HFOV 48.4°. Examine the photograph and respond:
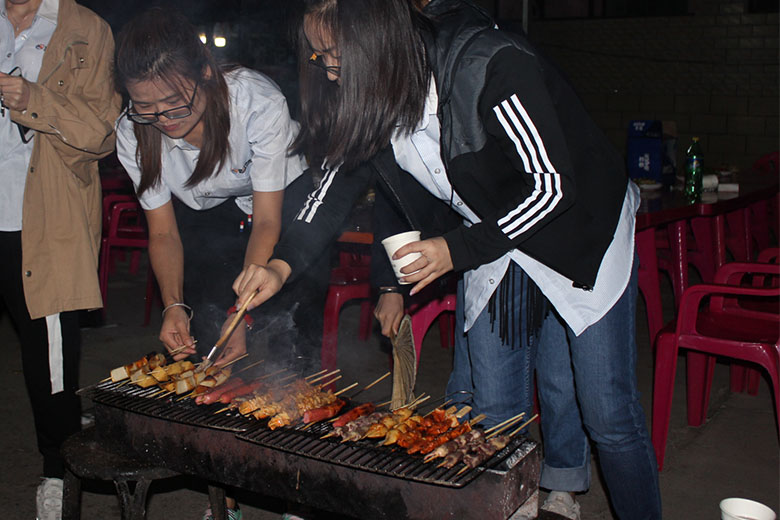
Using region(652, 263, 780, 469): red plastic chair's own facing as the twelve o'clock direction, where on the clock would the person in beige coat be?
The person in beige coat is roughly at 11 o'clock from the red plastic chair.

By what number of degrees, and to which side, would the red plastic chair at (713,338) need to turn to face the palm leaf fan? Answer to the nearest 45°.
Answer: approximately 45° to its left

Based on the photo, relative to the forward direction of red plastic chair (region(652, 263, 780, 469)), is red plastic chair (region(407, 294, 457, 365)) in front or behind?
in front

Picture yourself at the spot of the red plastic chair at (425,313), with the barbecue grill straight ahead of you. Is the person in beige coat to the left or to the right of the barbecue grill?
right

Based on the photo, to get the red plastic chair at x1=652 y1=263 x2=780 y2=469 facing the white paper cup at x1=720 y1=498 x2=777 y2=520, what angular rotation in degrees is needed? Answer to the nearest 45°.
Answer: approximately 90° to its left

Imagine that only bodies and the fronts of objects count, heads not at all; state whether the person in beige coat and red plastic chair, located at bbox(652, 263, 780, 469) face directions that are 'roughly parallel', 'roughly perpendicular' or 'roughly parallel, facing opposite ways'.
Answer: roughly perpendicular

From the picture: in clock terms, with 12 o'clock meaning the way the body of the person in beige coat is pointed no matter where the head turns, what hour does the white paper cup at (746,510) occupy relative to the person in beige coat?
The white paper cup is roughly at 9 o'clock from the person in beige coat.

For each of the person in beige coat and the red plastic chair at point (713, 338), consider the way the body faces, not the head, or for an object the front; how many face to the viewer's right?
0

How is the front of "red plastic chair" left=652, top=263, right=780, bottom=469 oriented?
to the viewer's left

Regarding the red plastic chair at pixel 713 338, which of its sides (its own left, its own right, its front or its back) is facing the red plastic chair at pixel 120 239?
front

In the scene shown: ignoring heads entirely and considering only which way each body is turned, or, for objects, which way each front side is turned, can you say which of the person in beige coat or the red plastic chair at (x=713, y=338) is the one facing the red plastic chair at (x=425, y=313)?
the red plastic chair at (x=713, y=338)

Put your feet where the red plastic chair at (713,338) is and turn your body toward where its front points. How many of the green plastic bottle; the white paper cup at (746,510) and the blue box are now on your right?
2
